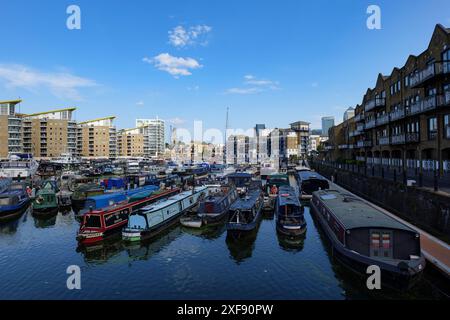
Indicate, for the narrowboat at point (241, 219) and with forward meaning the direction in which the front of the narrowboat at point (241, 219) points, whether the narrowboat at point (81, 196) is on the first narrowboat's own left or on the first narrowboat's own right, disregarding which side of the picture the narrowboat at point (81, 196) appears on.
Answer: on the first narrowboat's own right

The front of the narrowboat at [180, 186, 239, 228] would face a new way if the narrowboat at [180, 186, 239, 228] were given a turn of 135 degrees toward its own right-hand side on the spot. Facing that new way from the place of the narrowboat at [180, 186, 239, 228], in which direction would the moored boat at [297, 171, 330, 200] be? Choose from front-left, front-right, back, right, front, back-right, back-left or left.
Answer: front-right

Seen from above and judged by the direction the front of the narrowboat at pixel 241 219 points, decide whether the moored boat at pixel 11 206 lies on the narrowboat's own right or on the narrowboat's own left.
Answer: on the narrowboat's own right

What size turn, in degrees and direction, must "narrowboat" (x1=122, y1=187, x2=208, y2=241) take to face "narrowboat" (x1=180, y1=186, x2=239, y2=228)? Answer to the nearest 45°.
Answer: approximately 180°

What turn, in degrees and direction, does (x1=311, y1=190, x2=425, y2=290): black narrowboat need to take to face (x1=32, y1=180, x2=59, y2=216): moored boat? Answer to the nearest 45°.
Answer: approximately 135° to its right

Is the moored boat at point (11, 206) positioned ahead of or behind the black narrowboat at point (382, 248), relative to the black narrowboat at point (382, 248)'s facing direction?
behind

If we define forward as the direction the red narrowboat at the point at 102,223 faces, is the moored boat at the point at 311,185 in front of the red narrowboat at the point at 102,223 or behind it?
behind

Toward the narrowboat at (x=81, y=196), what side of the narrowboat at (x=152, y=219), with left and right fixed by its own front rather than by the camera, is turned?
right

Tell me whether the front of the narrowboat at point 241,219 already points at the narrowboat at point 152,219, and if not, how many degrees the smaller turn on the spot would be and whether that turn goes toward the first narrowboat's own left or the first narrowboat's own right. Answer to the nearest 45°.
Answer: approximately 45° to the first narrowboat's own right

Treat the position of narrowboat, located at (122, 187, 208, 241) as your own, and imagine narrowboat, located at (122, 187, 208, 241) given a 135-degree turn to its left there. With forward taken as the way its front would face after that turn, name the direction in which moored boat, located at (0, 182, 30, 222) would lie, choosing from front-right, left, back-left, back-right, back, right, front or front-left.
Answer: back-left

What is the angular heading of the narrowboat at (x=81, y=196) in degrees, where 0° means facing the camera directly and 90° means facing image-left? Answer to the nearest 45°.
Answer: approximately 45°

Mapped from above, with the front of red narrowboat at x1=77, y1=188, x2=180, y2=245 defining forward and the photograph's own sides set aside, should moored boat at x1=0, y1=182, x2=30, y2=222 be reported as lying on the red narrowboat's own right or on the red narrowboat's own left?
on the red narrowboat's own right
